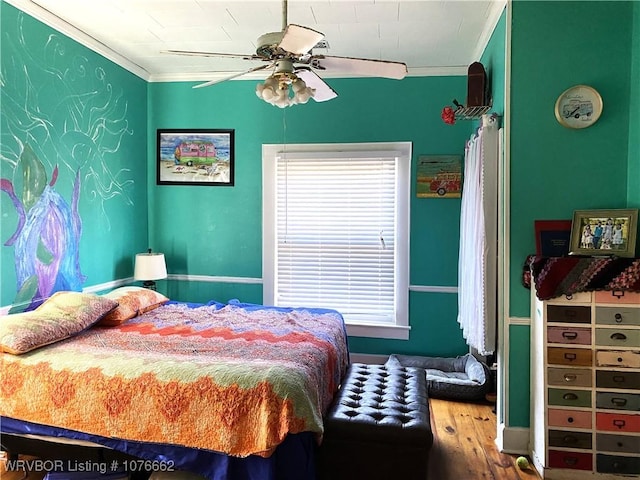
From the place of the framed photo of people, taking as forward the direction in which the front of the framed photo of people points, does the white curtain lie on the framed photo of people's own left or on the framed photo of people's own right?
on the framed photo of people's own right

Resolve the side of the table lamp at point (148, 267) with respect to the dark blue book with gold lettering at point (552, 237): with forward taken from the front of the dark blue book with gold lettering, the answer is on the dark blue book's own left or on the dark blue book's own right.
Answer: on the dark blue book's own right

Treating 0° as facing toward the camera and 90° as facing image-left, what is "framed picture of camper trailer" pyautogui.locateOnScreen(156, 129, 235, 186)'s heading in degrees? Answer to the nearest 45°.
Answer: approximately 0°

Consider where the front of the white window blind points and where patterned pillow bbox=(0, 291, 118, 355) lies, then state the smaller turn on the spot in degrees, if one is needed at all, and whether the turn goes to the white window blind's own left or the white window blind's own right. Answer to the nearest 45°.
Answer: approximately 45° to the white window blind's own right

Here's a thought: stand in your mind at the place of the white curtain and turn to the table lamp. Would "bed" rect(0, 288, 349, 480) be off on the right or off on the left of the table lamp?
left

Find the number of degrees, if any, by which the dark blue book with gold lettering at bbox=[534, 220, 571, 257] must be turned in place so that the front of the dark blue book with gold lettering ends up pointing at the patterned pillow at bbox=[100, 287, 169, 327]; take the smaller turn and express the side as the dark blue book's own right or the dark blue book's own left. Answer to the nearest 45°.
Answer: approximately 90° to the dark blue book's own right
